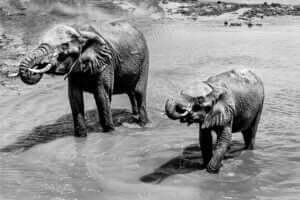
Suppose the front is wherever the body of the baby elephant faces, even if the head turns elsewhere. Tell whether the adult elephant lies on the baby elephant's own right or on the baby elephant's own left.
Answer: on the baby elephant's own right

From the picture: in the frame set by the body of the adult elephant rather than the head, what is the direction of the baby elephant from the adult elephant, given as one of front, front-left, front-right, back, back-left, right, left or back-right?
left

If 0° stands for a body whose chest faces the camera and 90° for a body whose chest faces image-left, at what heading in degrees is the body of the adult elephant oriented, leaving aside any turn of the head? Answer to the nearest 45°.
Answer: approximately 45°

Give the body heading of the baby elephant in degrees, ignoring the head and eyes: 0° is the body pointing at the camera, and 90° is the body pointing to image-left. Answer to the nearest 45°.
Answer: approximately 45°
